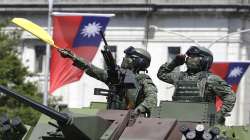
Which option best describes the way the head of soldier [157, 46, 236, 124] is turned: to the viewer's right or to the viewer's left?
to the viewer's left

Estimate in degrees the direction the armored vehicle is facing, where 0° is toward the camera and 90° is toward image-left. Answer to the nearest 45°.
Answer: approximately 45°

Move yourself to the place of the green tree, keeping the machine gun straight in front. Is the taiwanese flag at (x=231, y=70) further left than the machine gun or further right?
left

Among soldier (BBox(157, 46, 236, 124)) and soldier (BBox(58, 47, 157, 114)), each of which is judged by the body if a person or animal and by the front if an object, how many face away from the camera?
0

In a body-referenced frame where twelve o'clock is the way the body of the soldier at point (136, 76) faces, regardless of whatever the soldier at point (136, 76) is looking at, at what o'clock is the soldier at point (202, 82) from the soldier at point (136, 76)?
the soldier at point (202, 82) is roughly at 6 o'clock from the soldier at point (136, 76).

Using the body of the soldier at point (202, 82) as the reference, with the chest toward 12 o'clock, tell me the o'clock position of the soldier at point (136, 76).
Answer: the soldier at point (136, 76) is roughly at 1 o'clock from the soldier at point (202, 82).

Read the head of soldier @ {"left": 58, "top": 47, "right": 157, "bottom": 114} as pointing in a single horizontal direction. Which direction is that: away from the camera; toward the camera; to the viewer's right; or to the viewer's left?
to the viewer's left

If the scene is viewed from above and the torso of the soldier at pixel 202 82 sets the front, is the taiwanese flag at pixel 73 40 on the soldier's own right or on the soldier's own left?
on the soldier's own right

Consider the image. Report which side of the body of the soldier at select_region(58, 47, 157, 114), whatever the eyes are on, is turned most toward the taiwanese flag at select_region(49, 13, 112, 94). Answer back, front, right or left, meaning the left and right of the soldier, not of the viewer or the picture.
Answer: right

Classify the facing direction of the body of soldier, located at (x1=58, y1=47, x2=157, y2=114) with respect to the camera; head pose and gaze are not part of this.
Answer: to the viewer's left
